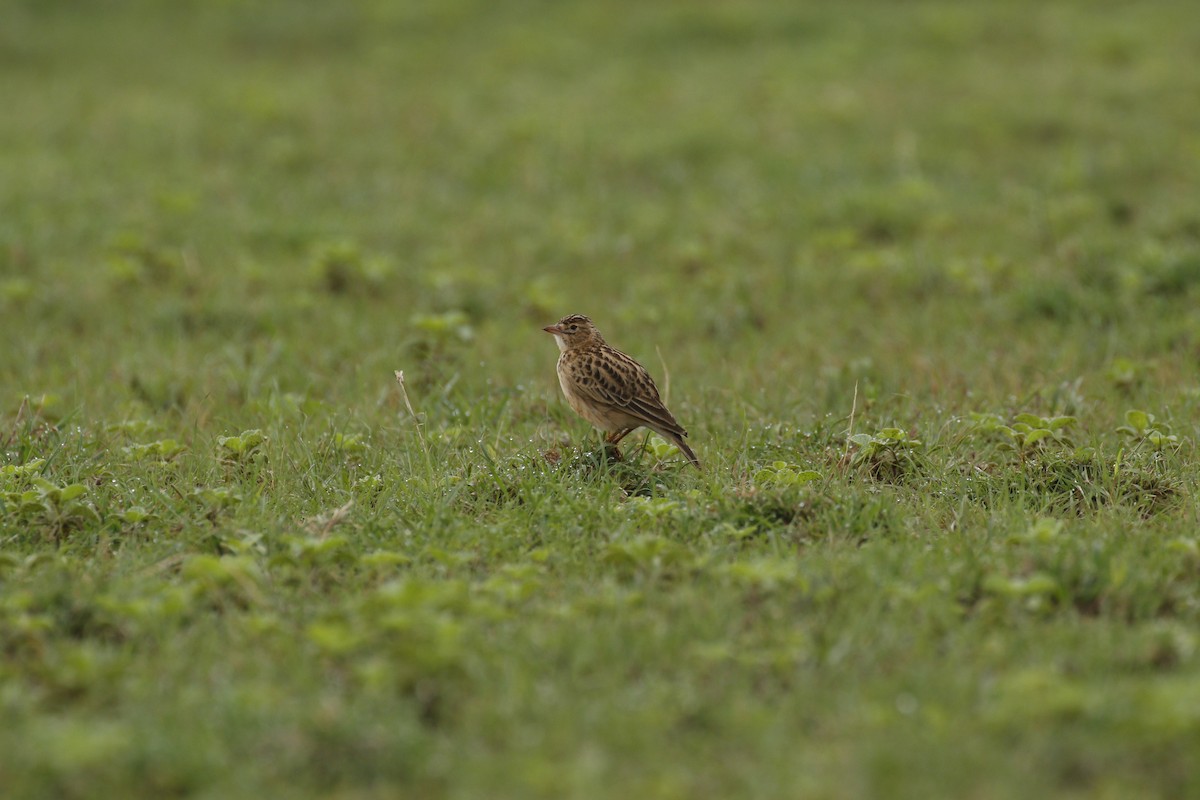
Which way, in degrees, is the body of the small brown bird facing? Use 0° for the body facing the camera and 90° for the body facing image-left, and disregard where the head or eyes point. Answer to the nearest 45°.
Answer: approximately 90°
